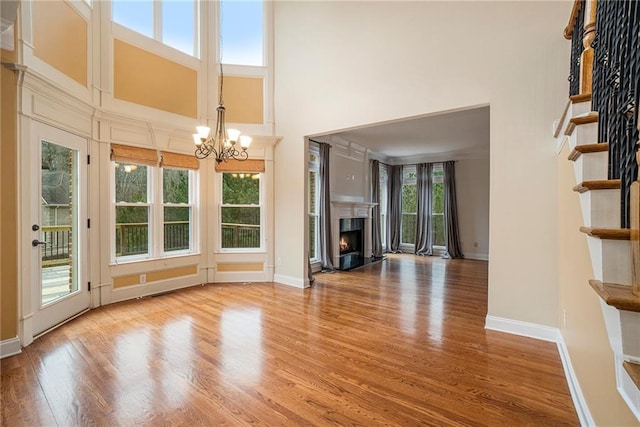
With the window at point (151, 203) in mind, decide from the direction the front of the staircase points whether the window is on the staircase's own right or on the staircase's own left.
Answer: on the staircase's own right

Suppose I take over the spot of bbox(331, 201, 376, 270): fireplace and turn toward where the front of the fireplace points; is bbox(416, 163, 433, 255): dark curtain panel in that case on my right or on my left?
on my left

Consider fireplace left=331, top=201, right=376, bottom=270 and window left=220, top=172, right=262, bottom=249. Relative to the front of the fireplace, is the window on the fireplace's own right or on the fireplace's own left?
on the fireplace's own right

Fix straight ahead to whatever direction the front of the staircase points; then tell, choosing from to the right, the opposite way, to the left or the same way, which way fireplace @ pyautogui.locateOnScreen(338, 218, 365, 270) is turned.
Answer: to the left

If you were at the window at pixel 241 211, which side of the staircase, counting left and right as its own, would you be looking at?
right

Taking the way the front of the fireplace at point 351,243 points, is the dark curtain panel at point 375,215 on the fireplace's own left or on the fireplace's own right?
on the fireplace's own left

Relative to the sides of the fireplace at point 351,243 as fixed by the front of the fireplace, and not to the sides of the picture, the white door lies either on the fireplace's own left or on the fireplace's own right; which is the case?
on the fireplace's own right

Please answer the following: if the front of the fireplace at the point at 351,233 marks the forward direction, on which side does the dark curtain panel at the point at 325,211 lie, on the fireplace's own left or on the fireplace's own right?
on the fireplace's own right

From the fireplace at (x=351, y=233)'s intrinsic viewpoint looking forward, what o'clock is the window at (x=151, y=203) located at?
The window is roughly at 3 o'clock from the fireplace.

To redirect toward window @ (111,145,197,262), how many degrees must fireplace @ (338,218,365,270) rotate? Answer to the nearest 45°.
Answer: approximately 90° to its right
